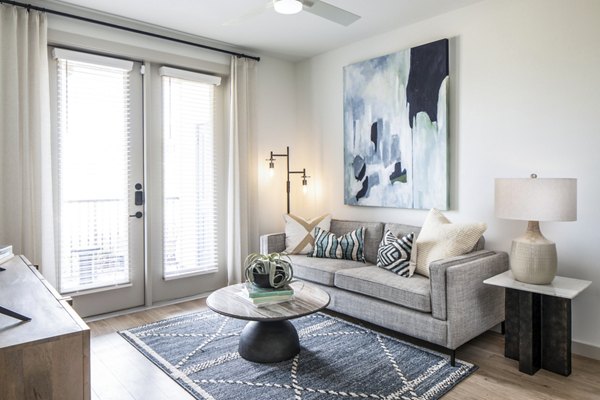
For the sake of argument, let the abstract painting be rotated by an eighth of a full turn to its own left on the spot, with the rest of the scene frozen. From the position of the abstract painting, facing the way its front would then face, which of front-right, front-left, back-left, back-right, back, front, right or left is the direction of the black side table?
front-left

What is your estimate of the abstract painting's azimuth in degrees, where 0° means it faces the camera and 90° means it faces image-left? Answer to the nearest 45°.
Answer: approximately 45°

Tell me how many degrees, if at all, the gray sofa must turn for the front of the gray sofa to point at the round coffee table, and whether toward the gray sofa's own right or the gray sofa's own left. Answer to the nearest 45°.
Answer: approximately 45° to the gray sofa's own right

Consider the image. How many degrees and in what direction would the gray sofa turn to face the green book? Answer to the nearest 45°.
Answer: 0° — it already faces it

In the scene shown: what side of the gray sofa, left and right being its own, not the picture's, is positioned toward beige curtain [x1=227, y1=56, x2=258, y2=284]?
right

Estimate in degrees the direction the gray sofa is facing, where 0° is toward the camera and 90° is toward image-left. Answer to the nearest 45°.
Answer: approximately 45°
